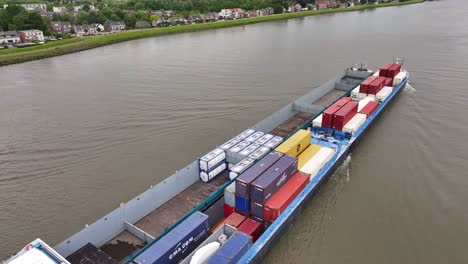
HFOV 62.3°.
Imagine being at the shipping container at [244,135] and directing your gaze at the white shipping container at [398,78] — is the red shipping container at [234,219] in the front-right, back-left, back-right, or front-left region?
back-right

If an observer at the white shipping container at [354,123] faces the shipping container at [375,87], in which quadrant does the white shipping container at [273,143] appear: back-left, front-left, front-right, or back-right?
back-left

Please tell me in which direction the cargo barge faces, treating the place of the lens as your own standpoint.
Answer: facing away from the viewer and to the right of the viewer
